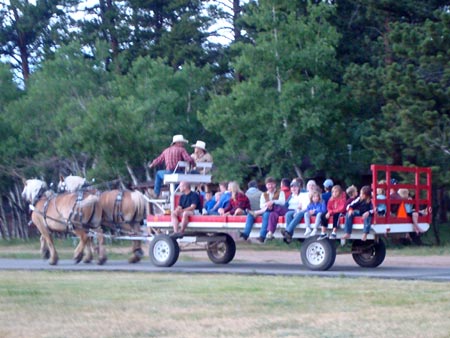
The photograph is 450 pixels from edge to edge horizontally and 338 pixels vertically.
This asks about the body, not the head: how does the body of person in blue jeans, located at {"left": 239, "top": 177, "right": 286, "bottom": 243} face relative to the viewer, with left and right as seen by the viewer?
facing the viewer and to the left of the viewer

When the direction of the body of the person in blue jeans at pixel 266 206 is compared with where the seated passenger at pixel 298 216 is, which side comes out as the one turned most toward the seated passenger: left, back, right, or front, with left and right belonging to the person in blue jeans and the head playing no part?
left

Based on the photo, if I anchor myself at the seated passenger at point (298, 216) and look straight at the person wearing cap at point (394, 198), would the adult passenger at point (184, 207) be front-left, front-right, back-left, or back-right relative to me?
back-left

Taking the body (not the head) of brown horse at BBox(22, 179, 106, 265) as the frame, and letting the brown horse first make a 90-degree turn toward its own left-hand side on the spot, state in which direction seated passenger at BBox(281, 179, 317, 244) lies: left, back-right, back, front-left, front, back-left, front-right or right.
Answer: front-left

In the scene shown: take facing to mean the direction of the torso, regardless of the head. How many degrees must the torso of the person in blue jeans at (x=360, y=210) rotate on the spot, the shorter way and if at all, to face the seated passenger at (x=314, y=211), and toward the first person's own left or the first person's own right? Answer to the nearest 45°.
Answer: approximately 45° to the first person's own right

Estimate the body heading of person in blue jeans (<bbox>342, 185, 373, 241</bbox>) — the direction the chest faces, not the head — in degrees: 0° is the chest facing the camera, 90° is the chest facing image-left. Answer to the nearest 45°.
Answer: approximately 45°

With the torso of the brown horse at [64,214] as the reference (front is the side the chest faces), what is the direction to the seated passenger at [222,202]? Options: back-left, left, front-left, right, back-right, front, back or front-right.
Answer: back-left

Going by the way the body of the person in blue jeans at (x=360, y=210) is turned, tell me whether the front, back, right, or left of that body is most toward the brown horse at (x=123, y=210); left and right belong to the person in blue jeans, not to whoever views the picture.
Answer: right

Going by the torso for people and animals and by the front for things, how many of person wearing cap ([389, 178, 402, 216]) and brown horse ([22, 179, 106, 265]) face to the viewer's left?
1

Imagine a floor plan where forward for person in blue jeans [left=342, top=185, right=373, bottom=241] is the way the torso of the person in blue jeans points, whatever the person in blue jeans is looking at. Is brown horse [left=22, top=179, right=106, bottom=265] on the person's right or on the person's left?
on the person's right

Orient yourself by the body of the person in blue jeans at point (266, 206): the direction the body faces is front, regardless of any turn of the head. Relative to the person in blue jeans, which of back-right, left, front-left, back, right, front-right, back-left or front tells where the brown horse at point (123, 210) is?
right

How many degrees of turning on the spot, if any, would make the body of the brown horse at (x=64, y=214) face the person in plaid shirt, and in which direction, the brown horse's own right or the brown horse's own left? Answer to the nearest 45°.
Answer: approximately 135° to the brown horse's own left
